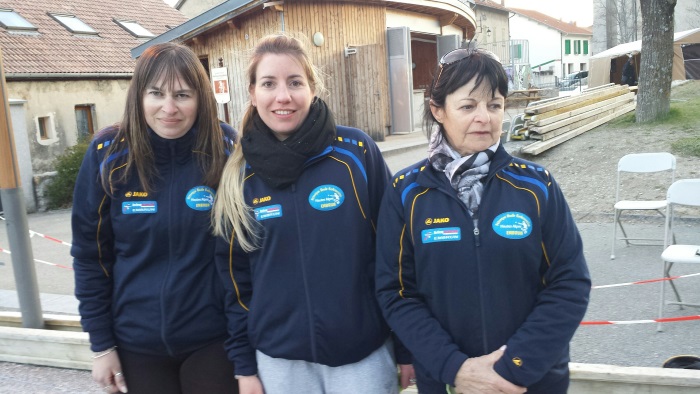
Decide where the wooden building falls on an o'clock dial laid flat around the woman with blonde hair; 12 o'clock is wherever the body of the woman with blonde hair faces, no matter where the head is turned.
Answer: The wooden building is roughly at 6 o'clock from the woman with blonde hair.

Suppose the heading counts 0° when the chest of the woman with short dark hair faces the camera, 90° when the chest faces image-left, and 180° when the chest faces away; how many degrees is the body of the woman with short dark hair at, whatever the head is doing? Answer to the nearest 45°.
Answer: approximately 0°

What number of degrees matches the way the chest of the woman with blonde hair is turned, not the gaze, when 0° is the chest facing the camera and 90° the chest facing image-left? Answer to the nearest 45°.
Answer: approximately 0°

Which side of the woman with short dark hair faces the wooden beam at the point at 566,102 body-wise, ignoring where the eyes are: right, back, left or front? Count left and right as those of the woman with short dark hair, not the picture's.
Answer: back

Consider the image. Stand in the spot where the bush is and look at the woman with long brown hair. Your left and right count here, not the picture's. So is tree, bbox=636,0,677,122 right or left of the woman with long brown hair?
left

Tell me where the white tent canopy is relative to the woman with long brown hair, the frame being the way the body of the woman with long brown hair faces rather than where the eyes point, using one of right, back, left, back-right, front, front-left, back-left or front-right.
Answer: back-left

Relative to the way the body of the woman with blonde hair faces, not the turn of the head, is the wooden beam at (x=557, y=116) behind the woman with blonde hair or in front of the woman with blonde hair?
behind

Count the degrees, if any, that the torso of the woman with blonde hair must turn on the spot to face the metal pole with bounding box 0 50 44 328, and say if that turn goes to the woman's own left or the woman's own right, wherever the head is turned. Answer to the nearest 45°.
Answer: approximately 135° to the woman's own right

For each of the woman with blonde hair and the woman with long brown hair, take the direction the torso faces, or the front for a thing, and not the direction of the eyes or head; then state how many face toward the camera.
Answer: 2

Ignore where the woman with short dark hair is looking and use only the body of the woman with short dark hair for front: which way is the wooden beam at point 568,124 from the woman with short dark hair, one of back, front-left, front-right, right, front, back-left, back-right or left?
back

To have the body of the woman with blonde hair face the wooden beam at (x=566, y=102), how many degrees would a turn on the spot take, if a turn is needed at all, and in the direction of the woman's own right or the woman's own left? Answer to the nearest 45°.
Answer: approximately 135° to the woman's own left

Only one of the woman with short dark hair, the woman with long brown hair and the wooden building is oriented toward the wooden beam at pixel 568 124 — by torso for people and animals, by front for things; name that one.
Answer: the wooden building

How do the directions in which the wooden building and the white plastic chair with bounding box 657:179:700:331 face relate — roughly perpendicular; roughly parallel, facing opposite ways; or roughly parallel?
roughly perpendicular
